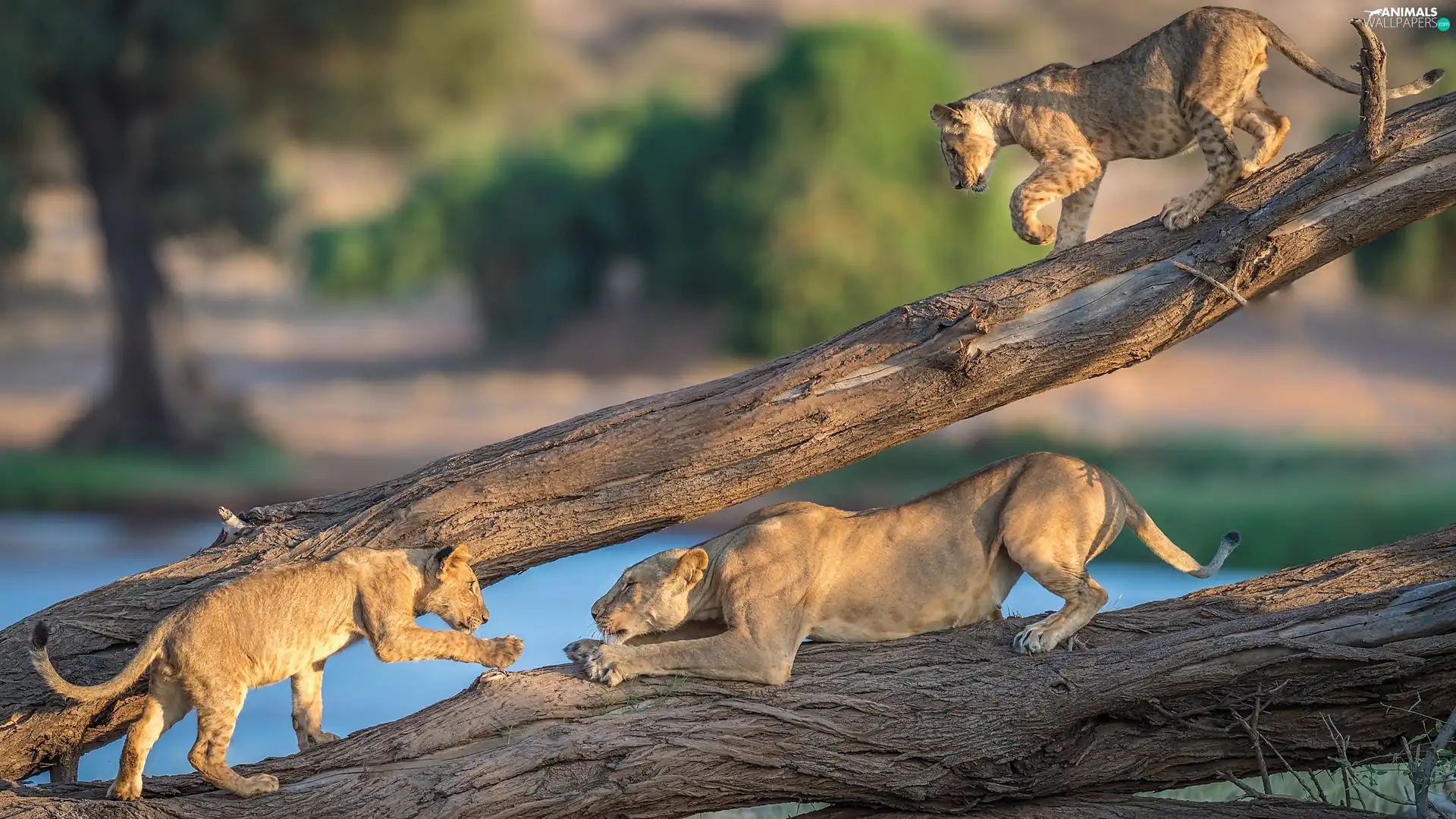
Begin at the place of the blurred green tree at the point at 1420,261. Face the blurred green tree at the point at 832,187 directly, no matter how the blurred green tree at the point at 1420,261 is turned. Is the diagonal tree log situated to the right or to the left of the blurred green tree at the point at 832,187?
left

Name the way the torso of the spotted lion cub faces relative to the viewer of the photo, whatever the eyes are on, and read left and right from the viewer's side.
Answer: facing to the left of the viewer

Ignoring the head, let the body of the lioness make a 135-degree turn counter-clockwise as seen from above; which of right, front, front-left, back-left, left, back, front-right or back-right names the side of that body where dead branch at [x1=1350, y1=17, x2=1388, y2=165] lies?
front-left

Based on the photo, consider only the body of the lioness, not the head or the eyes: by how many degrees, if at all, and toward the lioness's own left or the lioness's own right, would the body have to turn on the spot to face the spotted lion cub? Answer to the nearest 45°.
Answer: approximately 180°

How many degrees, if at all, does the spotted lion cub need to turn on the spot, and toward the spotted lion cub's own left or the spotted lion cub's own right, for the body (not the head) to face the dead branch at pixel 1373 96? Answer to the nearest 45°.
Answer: approximately 180°

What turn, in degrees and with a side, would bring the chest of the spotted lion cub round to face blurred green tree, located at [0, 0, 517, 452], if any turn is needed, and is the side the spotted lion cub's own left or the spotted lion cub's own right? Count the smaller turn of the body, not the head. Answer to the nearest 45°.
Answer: approximately 45° to the spotted lion cub's own right

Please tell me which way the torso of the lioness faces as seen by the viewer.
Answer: to the viewer's left

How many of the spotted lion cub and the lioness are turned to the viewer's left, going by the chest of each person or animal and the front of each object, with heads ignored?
2
